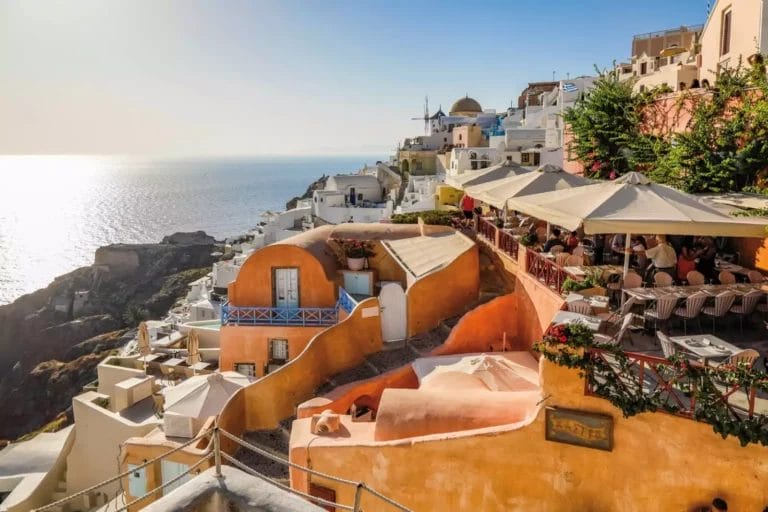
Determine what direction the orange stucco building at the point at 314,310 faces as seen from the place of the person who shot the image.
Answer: facing the viewer and to the left of the viewer

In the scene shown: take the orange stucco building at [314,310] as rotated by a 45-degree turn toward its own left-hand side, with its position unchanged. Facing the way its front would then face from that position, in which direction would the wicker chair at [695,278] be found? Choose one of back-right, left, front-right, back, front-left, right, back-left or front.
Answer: front-left

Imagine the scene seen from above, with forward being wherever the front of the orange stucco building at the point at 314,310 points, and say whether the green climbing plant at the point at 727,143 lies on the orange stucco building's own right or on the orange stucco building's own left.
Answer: on the orange stucco building's own left

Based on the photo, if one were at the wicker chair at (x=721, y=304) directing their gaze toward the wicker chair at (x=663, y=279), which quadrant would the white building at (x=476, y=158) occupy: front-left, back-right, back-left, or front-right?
front-right

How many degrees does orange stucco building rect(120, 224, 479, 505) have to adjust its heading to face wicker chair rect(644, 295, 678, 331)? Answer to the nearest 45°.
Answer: approximately 90° to its left

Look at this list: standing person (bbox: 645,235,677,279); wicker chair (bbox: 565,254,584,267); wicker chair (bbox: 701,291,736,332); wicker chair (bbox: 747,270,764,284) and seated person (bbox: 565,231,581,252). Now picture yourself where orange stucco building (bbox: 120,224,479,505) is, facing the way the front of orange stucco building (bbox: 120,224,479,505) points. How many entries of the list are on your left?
5
